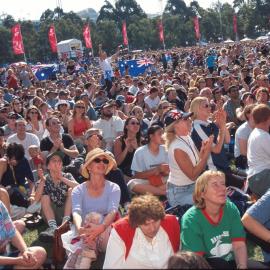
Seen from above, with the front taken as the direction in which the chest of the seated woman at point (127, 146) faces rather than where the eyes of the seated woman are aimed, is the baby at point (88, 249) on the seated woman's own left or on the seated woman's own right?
on the seated woman's own right

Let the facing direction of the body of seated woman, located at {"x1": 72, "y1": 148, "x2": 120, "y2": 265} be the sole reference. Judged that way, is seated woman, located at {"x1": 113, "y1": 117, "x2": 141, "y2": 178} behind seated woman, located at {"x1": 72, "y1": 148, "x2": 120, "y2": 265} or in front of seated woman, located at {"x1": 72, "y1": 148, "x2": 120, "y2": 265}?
behind

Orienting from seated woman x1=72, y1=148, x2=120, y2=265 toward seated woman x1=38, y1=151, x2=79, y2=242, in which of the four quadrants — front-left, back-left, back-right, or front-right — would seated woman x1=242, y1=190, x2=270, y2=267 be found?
back-right

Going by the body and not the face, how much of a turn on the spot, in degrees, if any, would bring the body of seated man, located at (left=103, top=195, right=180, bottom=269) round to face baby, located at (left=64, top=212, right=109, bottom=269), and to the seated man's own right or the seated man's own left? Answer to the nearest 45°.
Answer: approximately 135° to the seated man's own right

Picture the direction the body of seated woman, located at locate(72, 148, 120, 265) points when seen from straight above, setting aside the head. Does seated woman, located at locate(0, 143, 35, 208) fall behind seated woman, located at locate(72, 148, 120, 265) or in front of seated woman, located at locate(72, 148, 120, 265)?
behind

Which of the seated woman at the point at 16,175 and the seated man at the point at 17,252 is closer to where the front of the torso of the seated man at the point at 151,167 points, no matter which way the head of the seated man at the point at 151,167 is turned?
the seated man
